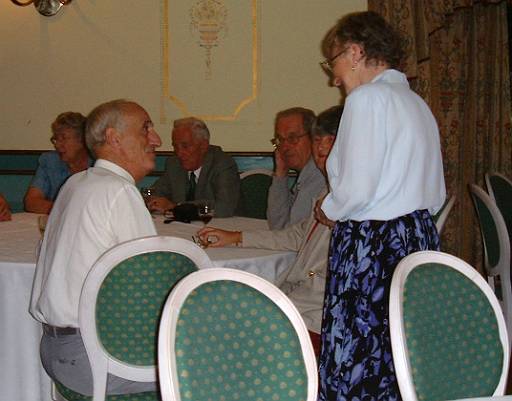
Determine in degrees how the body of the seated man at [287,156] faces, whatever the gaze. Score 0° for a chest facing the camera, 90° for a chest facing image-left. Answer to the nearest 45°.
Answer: approximately 45°

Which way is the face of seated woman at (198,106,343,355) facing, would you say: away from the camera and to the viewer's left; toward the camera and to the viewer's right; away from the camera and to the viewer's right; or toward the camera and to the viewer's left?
toward the camera and to the viewer's left

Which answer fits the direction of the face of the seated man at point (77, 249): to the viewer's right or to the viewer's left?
to the viewer's right

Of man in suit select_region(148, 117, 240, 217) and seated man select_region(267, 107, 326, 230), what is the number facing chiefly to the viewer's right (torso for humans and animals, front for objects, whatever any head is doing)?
0

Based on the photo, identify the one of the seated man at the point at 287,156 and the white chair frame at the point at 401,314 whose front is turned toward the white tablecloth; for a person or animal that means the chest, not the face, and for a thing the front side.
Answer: the seated man

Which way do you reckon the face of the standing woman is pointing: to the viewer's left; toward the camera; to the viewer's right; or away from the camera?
to the viewer's left

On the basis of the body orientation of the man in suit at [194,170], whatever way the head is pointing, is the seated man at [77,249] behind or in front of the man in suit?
in front
